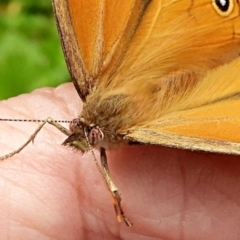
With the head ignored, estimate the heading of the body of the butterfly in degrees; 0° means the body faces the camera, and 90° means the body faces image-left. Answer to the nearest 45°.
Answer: approximately 45°
